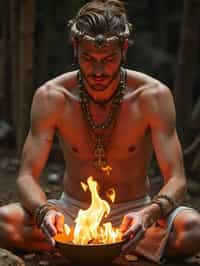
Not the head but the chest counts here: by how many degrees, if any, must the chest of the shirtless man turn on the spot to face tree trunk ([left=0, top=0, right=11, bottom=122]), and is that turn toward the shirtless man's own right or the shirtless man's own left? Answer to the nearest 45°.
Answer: approximately 180°

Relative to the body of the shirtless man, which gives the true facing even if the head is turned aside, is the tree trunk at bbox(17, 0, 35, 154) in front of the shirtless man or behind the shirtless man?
behind

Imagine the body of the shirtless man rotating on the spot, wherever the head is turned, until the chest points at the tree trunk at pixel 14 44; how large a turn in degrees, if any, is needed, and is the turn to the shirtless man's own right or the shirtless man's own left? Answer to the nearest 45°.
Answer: approximately 180°

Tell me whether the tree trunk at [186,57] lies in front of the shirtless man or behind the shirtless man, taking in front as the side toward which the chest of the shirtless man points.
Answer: behind

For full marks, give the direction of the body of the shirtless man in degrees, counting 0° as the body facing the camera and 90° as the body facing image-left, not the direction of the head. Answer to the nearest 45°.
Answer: approximately 0°
